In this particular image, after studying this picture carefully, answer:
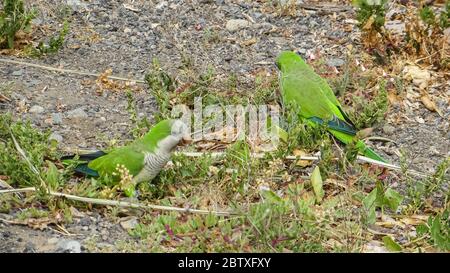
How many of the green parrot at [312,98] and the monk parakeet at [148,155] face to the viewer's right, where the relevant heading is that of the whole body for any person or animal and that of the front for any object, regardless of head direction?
1

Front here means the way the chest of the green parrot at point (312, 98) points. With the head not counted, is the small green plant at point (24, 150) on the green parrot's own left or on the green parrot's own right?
on the green parrot's own left

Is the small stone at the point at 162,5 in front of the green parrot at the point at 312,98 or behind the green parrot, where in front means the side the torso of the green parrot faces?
in front

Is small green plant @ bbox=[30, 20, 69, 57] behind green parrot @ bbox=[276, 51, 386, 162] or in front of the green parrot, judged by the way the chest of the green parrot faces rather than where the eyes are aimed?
in front

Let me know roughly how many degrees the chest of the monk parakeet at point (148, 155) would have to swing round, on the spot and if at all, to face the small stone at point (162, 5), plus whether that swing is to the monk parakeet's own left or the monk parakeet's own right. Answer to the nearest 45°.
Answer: approximately 90° to the monk parakeet's own left

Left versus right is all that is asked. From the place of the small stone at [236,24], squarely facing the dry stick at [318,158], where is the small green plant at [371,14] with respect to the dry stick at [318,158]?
left

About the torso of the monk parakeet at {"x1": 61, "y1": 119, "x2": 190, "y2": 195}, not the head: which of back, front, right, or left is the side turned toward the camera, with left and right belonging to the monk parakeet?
right

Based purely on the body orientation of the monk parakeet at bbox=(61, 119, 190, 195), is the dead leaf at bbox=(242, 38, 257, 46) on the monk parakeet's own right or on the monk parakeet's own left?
on the monk parakeet's own left

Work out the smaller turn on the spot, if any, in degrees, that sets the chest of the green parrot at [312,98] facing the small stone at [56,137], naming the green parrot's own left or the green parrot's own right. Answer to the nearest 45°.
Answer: approximately 45° to the green parrot's own left

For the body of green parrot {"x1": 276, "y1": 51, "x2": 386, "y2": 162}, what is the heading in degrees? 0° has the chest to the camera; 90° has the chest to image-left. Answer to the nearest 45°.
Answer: approximately 135°

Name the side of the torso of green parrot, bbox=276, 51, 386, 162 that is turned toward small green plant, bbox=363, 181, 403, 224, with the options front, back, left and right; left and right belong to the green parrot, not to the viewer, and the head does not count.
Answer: back

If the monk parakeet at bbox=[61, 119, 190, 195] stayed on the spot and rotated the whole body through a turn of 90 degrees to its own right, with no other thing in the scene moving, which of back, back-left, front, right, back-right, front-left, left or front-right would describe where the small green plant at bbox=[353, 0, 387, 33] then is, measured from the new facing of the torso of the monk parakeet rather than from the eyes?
back-left

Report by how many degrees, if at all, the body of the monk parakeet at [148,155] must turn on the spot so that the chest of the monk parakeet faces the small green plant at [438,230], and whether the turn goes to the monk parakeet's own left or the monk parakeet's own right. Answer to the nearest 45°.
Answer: approximately 45° to the monk parakeet's own right
